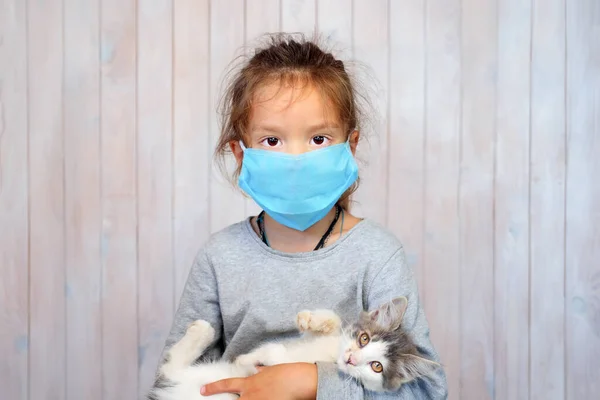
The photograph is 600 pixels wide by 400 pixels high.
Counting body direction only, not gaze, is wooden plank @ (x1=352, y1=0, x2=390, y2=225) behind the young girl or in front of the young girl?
behind

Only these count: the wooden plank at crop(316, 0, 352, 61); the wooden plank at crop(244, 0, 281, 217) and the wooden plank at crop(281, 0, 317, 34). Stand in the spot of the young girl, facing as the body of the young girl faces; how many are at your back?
3

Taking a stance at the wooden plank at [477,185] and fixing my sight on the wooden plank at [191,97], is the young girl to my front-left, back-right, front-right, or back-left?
front-left

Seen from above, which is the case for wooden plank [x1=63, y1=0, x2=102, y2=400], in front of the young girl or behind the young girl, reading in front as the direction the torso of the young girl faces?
behind

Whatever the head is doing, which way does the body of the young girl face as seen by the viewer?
toward the camera

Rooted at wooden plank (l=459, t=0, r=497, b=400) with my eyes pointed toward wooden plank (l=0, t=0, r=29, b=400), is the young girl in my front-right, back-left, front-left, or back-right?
front-left

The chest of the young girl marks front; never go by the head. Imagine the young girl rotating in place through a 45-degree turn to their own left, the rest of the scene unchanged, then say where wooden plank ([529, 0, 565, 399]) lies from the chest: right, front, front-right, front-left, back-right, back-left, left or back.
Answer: left

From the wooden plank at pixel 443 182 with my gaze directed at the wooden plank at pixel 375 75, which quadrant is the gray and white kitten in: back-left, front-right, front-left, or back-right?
front-left

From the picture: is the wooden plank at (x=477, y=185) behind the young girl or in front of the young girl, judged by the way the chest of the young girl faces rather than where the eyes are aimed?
behind

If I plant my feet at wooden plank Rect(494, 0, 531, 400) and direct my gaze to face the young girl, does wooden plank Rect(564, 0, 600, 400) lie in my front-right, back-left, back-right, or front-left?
back-left

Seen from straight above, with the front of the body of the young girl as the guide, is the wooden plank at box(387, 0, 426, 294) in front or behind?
behind

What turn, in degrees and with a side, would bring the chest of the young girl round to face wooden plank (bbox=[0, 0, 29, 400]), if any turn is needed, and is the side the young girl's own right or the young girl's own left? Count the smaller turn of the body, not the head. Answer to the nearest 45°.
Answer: approximately 135° to the young girl's own right

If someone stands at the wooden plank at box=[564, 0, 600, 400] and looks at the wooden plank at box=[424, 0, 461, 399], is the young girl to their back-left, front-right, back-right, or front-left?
front-left

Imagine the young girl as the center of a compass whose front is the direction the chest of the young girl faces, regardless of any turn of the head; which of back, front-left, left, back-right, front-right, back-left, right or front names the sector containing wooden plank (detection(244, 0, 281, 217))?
back

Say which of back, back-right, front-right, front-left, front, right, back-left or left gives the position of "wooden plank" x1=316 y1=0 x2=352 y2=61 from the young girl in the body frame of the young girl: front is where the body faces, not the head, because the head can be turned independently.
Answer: back

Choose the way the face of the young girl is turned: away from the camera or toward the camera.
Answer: toward the camera
